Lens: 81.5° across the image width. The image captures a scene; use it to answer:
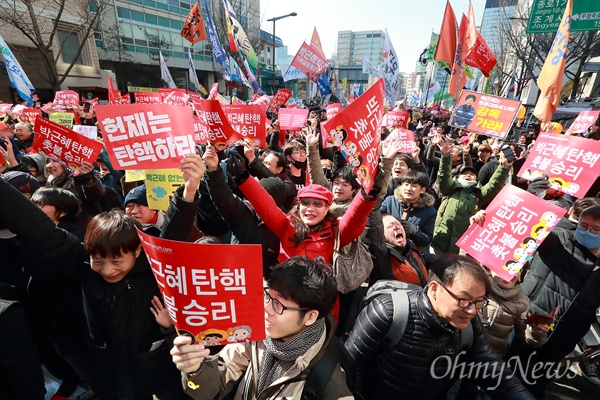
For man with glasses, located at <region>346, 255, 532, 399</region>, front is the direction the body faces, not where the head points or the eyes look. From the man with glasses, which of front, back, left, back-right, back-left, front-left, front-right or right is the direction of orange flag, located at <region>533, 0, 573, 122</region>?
back-left

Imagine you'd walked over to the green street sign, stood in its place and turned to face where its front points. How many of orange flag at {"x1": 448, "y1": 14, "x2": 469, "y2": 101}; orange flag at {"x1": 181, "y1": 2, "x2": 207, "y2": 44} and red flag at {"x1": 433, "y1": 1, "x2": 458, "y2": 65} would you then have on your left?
0

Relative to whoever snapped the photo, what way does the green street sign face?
facing the viewer

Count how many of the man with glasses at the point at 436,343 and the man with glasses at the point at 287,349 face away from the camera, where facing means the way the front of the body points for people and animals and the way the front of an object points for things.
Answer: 0

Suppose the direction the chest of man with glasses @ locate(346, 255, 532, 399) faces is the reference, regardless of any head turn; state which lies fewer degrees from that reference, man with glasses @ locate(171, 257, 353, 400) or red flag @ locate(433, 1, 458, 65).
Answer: the man with glasses

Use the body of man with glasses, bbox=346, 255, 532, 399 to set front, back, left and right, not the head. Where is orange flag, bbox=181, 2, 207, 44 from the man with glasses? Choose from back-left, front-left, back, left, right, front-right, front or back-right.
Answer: back

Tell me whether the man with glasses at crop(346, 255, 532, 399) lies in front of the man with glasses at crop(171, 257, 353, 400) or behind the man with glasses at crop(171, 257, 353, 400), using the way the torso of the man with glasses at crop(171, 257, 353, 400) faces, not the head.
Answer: behind

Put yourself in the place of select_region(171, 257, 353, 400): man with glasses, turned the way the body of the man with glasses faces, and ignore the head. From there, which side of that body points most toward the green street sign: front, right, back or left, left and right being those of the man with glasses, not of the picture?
back

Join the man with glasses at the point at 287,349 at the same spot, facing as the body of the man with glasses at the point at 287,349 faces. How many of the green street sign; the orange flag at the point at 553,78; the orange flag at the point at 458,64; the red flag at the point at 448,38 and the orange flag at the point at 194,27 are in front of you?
0

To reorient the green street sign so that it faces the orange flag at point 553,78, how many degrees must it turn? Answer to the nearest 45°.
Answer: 0° — it already faces it

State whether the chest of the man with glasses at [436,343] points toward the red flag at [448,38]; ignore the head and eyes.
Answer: no

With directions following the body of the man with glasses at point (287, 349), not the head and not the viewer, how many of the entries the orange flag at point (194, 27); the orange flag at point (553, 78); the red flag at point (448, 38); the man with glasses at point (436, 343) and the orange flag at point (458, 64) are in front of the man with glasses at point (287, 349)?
0

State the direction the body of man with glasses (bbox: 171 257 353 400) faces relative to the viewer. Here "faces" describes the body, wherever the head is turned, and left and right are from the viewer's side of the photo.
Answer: facing the viewer and to the left of the viewer

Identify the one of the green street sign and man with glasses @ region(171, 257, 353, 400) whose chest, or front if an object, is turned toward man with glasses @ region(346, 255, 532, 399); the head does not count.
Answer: the green street sign

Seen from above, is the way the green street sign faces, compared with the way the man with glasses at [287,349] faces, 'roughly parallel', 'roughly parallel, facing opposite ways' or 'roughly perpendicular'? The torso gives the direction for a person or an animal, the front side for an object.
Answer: roughly parallel

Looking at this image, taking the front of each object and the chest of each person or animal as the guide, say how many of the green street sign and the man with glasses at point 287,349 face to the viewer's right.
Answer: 0

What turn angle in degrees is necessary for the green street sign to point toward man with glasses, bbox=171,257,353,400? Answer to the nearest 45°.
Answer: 0° — it already faces them
